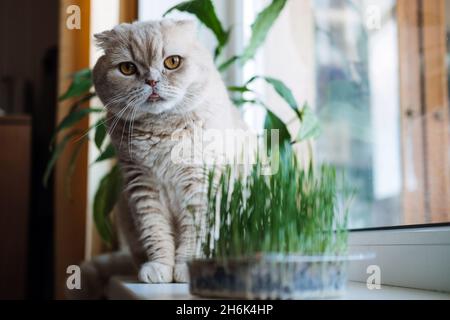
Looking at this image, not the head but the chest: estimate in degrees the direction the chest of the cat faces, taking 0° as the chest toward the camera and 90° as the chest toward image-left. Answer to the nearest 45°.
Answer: approximately 0°
